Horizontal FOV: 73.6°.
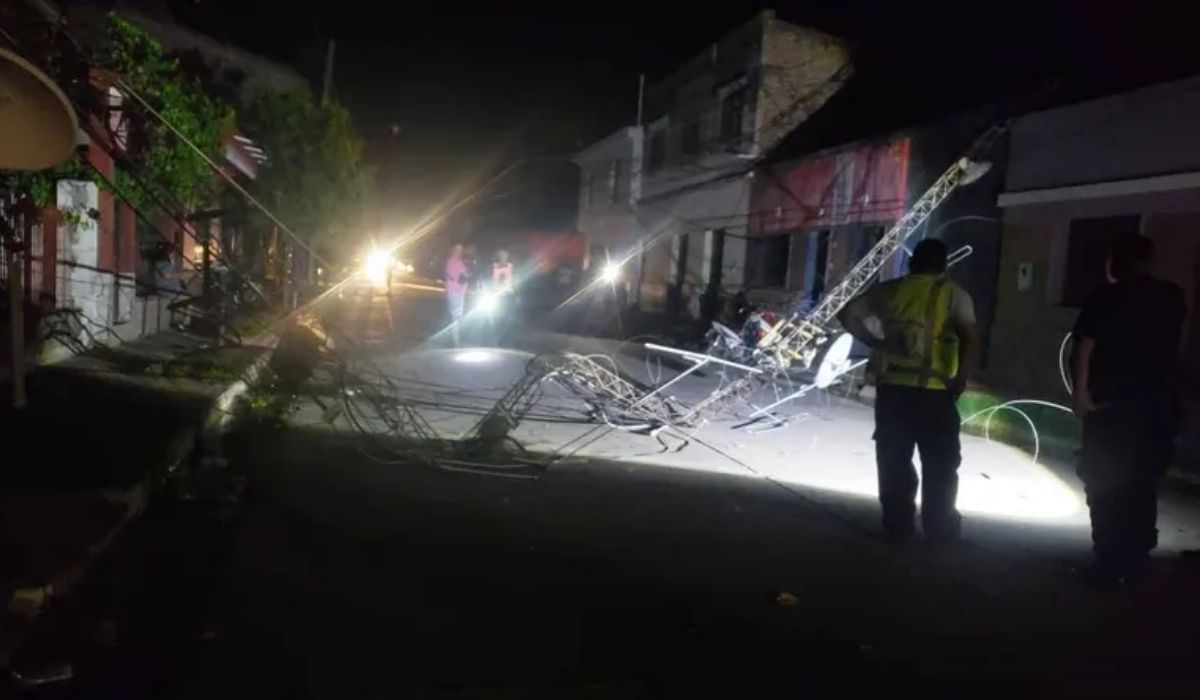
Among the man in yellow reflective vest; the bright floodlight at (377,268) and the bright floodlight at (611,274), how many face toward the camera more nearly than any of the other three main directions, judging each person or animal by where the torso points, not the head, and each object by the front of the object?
2

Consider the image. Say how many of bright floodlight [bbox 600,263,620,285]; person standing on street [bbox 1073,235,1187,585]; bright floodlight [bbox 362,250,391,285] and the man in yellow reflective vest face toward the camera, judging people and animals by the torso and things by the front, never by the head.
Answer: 2

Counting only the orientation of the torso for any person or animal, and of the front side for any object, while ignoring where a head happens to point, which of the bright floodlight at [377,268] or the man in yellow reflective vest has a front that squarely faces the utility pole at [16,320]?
the bright floodlight

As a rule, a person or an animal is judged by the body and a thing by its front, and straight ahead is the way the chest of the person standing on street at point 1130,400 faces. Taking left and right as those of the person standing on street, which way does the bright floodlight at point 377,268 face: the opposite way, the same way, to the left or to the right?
the opposite way

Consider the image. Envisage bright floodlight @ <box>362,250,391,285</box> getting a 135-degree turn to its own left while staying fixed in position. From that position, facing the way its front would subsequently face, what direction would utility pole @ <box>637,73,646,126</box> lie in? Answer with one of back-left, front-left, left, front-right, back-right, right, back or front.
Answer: front

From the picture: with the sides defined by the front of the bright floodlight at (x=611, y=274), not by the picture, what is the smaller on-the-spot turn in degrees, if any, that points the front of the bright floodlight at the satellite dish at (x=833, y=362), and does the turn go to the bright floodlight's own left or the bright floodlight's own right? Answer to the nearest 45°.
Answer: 0° — it already faces it

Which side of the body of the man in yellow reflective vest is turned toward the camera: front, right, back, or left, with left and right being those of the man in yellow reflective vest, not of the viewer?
back

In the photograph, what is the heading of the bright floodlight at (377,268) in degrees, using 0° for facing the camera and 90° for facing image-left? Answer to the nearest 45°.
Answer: approximately 0°

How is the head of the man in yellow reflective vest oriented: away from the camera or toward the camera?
away from the camera

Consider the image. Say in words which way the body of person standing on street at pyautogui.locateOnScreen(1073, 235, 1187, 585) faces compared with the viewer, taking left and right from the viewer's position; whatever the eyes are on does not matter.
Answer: facing away from the viewer and to the left of the viewer
